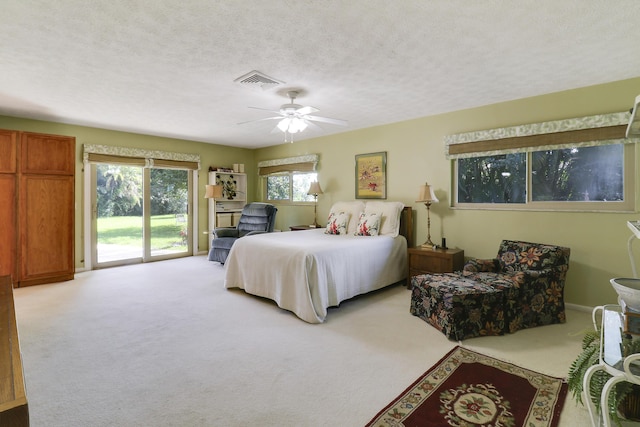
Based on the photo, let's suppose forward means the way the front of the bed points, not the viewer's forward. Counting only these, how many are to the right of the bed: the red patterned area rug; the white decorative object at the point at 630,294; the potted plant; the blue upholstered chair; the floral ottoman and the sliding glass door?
2

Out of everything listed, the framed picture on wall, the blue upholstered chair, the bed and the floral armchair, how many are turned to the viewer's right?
0

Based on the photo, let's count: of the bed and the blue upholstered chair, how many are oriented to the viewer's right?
0

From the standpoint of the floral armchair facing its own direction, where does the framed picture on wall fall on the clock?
The framed picture on wall is roughly at 3 o'clock from the floral armchair.

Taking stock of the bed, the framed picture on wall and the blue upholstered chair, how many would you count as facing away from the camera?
0

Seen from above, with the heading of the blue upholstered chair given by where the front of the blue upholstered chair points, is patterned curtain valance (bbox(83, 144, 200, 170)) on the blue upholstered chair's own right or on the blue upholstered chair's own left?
on the blue upholstered chair's own right

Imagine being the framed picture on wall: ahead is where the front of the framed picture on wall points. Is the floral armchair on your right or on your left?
on your left

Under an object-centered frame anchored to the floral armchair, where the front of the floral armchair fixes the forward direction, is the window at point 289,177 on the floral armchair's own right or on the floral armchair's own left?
on the floral armchair's own right

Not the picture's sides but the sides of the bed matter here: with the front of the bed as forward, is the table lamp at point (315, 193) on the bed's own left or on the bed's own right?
on the bed's own right

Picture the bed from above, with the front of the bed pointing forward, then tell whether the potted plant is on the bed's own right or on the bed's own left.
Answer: on the bed's own left

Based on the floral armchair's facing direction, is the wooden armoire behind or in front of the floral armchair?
in front

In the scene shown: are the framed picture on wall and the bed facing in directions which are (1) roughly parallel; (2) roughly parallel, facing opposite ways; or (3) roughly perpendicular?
roughly parallel

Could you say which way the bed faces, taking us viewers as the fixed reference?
facing the viewer and to the left of the viewer

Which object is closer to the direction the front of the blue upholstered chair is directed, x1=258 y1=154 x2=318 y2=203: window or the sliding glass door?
the sliding glass door

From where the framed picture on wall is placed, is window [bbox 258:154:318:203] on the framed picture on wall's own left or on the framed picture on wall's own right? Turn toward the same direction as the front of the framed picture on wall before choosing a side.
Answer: on the framed picture on wall's own right
